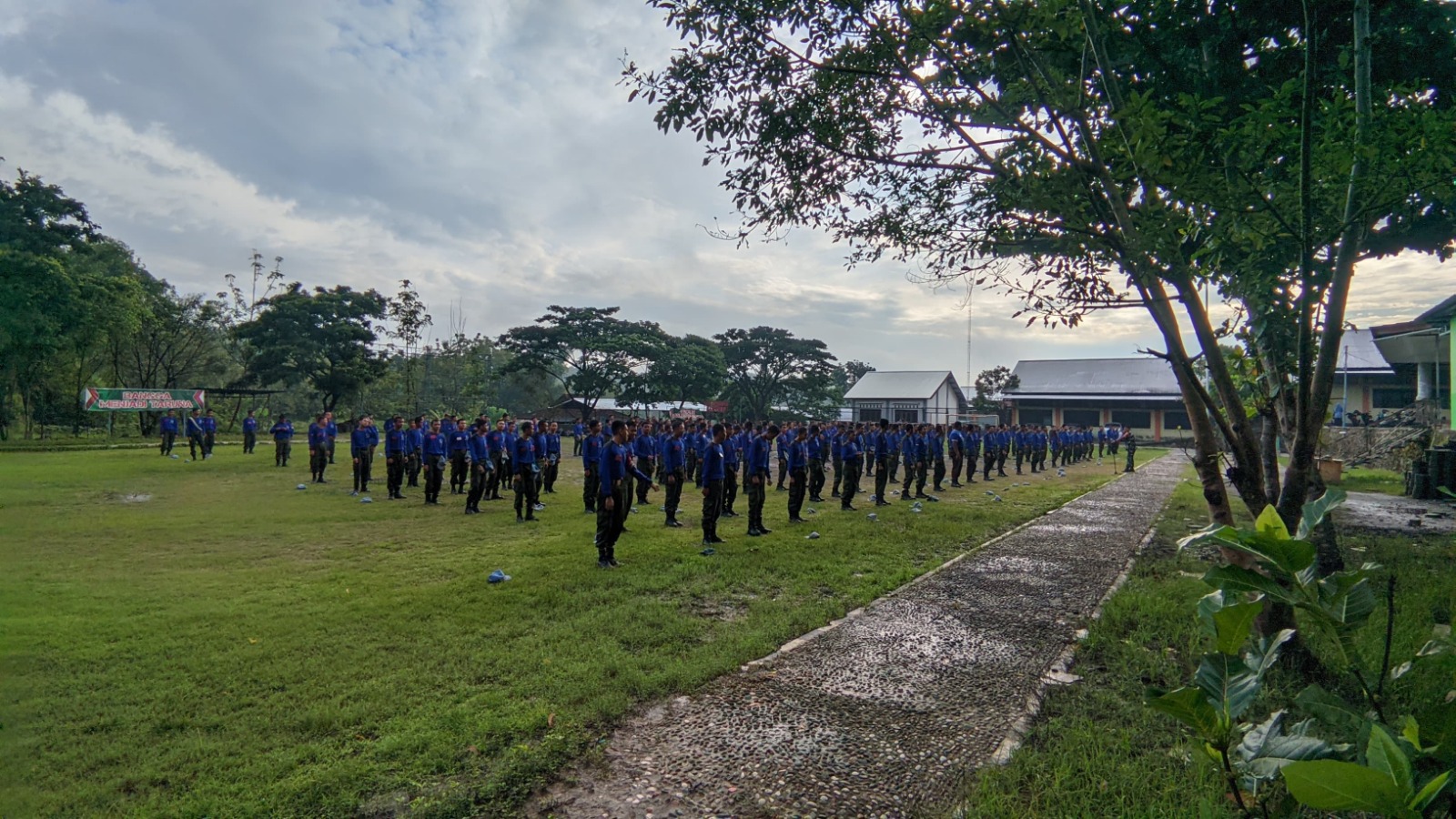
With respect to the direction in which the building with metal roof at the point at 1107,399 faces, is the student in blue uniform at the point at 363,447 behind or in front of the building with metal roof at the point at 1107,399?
in front

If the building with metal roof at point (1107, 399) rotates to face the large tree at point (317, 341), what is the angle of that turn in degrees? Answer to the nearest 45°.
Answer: approximately 45° to its right

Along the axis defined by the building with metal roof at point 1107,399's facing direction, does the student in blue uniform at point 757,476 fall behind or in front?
in front
